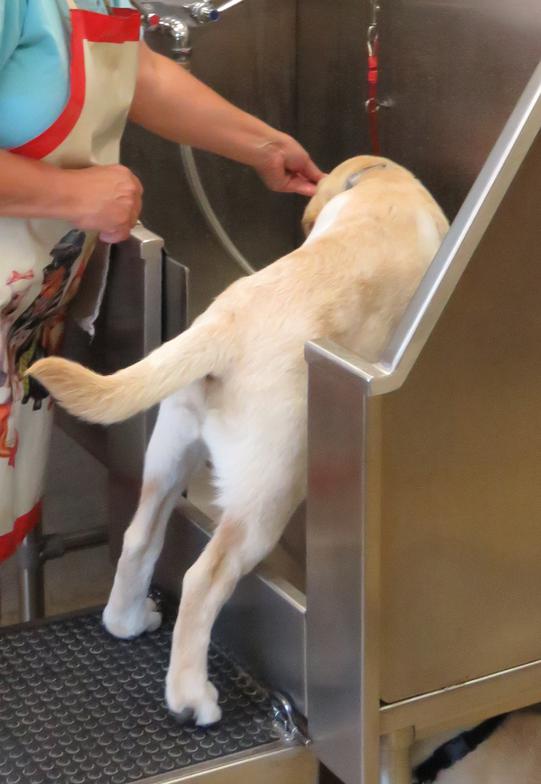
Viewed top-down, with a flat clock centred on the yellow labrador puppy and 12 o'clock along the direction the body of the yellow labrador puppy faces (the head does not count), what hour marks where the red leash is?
The red leash is roughly at 11 o'clock from the yellow labrador puppy.

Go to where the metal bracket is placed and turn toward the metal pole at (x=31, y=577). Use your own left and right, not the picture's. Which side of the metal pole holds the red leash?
right

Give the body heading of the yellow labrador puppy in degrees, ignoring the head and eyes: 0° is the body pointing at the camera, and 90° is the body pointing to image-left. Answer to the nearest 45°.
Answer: approximately 225°

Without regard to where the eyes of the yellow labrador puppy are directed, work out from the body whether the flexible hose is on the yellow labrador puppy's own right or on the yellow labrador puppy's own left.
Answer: on the yellow labrador puppy's own left

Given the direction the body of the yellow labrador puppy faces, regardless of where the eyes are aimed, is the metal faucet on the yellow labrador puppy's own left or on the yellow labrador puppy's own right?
on the yellow labrador puppy's own left
